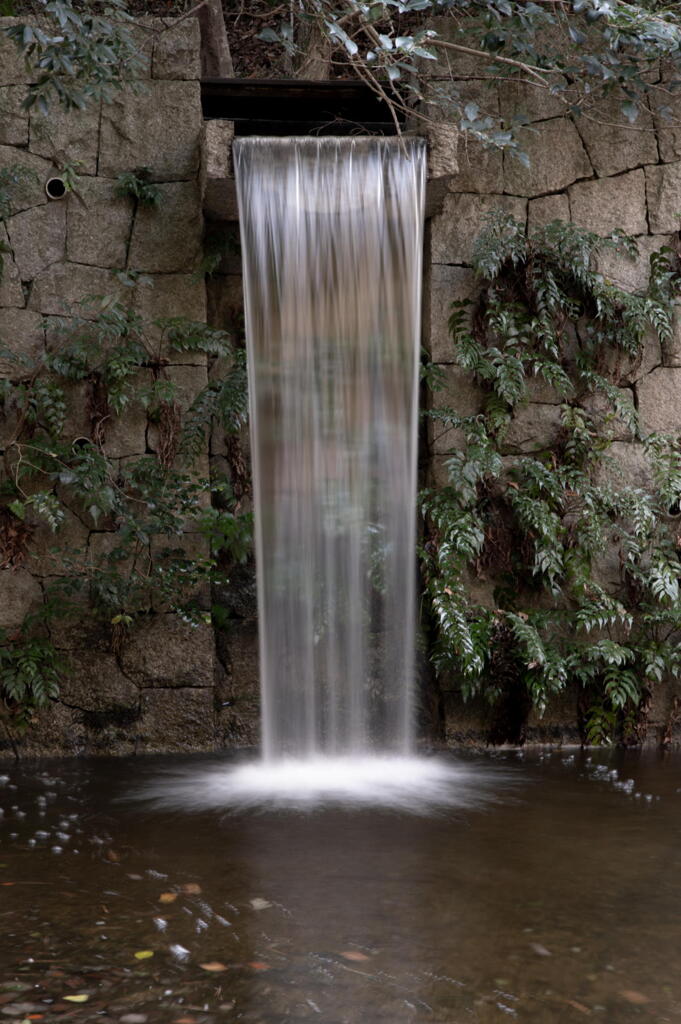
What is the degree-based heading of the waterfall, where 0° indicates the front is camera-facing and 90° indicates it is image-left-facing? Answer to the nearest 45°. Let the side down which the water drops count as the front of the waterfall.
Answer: approximately 0°

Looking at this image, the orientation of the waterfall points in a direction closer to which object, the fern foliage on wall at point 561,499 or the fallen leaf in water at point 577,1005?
the fallen leaf in water

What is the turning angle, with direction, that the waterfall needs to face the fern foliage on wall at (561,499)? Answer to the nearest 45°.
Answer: approximately 90° to its left

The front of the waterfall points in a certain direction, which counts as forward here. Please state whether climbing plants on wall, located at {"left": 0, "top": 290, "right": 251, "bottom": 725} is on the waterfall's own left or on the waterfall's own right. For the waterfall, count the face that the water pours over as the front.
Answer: on the waterfall's own right

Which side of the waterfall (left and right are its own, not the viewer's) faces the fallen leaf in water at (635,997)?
front

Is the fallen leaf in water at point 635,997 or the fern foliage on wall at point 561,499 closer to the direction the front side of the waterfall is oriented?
the fallen leaf in water

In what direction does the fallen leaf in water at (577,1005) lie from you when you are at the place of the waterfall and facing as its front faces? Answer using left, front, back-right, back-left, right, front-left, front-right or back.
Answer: front
